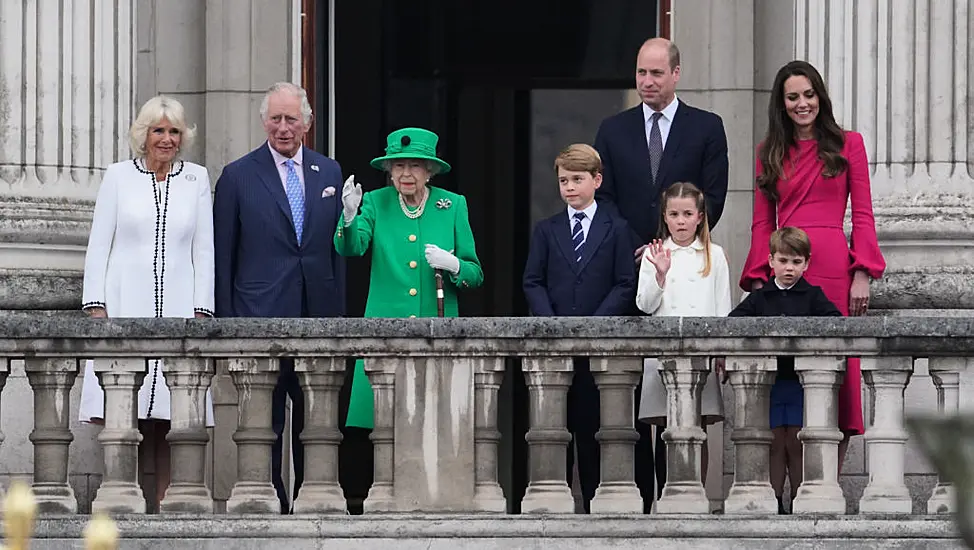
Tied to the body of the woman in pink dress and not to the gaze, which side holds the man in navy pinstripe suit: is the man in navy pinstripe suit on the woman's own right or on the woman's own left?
on the woman's own right

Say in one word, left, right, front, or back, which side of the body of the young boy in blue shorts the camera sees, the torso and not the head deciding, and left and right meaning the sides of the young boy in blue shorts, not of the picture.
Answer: front

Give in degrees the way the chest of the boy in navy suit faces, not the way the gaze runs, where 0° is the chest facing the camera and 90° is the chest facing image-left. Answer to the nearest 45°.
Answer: approximately 0°

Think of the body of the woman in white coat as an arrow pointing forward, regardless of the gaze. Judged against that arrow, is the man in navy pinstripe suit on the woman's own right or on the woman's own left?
on the woman's own left

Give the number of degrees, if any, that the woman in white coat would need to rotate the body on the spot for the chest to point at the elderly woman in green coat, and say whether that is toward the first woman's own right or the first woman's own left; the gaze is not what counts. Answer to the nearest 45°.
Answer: approximately 90° to the first woman's own left

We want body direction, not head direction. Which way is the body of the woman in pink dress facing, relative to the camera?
toward the camera

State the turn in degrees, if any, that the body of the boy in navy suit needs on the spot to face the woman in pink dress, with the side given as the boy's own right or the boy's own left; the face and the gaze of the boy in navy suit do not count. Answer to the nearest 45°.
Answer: approximately 90° to the boy's own left

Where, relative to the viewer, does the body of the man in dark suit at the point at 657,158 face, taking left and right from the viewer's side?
facing the viewer

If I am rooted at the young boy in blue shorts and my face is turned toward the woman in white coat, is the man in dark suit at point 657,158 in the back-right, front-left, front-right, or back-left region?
front-right

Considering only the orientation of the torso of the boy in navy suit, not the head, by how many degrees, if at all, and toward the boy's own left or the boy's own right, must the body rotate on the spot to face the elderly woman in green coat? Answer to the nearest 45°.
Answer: approximately 90° to the boy's own right

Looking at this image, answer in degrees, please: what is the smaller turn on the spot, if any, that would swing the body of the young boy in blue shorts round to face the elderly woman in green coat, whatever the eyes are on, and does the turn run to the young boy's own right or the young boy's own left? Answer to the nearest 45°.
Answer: approximately 90° to the young boy's own right

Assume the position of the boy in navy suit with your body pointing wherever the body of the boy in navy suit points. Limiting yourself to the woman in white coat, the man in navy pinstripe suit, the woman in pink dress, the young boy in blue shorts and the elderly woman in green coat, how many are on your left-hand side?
2
